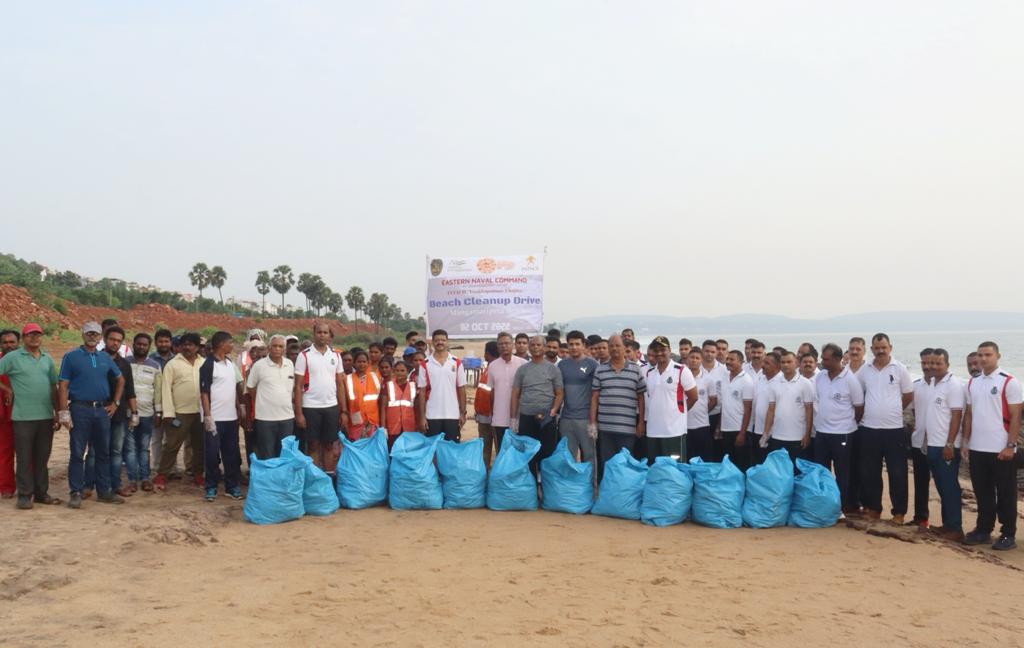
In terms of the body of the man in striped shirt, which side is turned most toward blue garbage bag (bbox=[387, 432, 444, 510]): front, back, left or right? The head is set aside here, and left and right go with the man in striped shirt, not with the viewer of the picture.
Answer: right

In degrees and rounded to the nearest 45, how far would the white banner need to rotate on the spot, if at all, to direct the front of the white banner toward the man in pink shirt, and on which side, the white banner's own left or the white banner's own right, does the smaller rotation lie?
0° — it already faces them

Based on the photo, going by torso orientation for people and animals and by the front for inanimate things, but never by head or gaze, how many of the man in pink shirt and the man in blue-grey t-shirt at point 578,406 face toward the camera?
2

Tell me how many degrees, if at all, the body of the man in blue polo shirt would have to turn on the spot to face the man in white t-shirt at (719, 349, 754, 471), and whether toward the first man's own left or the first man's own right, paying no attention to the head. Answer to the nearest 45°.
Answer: approximately 90° to the first man's own left

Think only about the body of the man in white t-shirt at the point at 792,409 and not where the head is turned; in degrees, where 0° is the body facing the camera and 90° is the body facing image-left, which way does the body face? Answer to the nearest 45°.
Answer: approximately 0°

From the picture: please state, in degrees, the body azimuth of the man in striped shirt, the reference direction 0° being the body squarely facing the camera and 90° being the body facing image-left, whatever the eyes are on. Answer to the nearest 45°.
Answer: approximately 0°

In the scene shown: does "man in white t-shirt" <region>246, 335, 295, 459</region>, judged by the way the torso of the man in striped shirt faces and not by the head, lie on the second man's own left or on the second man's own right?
on the second man's own right

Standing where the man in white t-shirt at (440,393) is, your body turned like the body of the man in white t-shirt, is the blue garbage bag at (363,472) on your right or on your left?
on your right
